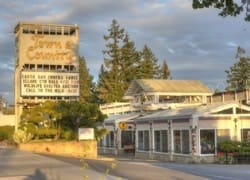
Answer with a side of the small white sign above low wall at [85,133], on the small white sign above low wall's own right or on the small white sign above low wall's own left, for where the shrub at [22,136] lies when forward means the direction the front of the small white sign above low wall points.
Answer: on the small white sign above low wall's own right

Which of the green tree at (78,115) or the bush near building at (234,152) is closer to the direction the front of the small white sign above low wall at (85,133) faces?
the bush near building

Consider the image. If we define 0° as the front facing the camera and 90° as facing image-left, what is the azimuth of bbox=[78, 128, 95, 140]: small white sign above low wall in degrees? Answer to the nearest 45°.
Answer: approximately 0°

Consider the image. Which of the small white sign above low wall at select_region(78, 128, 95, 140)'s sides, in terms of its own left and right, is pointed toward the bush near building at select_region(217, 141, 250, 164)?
left

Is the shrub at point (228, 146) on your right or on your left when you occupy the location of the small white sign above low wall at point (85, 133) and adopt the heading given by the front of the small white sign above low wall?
on your left

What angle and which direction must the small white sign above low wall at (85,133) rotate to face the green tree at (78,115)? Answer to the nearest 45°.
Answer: approximately 180°

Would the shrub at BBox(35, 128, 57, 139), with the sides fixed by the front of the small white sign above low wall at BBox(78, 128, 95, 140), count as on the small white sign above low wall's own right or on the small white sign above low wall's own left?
on the small white sign above low wall's own right
